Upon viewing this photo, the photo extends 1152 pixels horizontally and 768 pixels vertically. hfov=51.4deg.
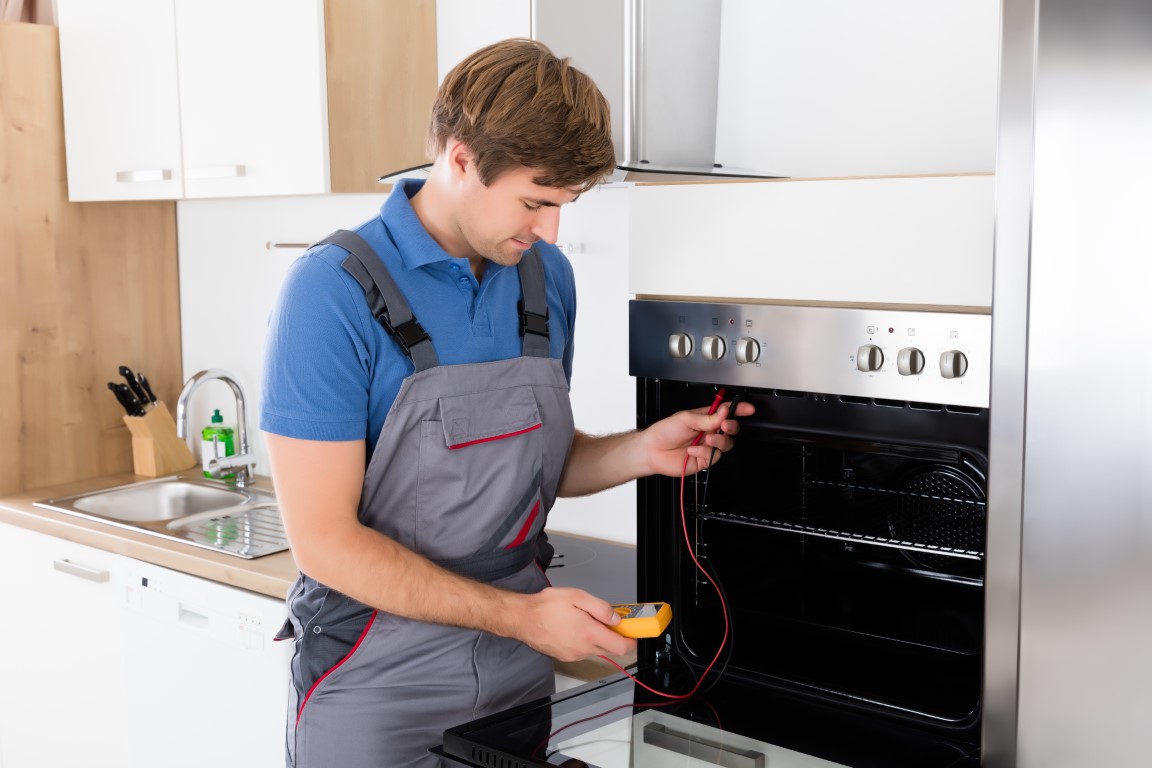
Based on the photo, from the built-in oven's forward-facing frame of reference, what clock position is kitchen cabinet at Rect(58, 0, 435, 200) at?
The kitchen cabinet is roughly at 3 o'clock from the built-in oven.

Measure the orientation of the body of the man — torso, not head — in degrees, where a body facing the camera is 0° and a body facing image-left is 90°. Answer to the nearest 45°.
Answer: approximately 315°

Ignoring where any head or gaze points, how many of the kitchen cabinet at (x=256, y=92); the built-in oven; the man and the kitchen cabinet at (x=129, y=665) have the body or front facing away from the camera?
0

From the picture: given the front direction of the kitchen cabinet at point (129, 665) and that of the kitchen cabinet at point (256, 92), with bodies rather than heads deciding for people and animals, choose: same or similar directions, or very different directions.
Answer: same or similar directions

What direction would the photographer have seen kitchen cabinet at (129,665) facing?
facing the viewer and to the left of the viewer

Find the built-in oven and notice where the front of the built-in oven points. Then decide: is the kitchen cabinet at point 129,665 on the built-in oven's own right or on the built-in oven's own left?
on the built-in oven's own right

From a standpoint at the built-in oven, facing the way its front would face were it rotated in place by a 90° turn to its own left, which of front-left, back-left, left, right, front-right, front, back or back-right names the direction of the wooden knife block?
back

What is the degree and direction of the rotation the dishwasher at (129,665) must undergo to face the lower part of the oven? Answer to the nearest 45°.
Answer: approximately 90° to its left

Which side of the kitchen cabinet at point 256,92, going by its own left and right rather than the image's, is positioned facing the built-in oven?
left

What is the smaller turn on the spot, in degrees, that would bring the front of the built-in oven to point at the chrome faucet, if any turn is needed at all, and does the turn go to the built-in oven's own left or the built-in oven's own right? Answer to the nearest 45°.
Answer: approximately 90° to the built-in oven's own right

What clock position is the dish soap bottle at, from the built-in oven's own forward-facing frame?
The dish soap bottle is roughly at 3 o'clock from the built-in oven.

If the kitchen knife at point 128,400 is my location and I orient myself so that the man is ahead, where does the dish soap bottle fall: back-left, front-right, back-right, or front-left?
front-left

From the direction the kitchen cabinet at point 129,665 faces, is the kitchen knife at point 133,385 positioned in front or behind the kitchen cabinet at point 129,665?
behind

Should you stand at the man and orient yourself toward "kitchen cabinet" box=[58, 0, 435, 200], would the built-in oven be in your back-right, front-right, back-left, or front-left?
back-right

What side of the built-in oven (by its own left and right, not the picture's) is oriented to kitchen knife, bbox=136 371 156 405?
right

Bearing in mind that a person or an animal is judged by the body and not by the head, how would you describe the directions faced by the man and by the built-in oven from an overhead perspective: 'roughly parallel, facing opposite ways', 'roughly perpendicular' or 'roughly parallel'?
roughly perpendicular
